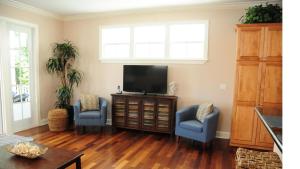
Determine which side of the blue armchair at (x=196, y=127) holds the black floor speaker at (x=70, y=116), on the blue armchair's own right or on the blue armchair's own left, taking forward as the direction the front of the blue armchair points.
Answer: on the blue armchair's own right

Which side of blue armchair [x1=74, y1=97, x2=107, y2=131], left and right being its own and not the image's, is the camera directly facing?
front

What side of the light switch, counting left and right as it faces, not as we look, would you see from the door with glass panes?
right

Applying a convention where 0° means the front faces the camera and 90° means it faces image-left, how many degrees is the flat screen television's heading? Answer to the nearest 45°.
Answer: approximately 0°

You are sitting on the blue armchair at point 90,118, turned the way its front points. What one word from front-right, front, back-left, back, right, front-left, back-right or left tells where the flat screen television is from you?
left

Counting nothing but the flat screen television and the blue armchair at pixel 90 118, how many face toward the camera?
2

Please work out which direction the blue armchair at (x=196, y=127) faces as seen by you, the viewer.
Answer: facing the viewer and to the left of the viewer

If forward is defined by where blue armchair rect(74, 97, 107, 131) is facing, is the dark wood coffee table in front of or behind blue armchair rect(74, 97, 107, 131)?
in front

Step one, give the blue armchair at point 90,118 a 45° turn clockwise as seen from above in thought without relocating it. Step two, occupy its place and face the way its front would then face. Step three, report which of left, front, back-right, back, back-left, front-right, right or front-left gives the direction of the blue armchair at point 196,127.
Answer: left

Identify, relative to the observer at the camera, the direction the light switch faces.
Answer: facing the viewer

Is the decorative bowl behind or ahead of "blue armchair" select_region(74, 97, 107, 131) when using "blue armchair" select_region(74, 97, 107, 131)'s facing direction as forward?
ahead

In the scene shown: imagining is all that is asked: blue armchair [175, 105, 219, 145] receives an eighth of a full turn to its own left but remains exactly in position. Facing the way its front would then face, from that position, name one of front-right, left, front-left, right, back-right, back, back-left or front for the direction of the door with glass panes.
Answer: right

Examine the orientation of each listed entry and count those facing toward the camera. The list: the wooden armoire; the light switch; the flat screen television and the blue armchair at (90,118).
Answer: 4

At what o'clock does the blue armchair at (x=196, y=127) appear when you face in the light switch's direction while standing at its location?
The blue armchair is roughly at 1 o'clock from the light switch.
